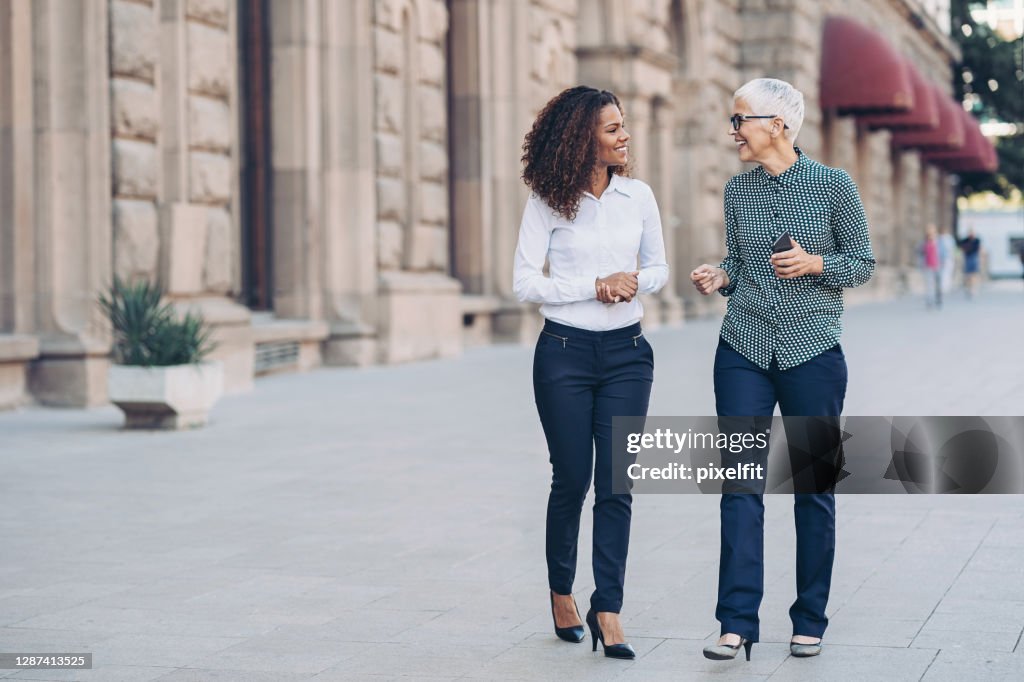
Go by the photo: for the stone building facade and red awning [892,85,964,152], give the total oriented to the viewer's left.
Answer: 0

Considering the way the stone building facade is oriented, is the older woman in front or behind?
in front

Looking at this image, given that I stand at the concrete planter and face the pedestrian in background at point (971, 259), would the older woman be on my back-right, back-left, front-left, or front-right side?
back-right

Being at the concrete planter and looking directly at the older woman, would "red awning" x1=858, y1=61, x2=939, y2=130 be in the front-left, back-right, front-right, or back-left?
back-left

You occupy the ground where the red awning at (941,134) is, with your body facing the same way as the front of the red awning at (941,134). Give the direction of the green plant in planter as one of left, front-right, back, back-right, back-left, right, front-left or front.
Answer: front-right

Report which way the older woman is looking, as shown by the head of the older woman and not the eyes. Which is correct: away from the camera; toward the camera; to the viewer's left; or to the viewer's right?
to the viewer's left

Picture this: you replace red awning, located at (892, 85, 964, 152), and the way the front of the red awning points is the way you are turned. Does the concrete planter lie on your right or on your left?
on your right

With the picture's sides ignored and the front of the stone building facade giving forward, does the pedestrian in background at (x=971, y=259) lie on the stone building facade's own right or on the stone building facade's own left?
on the stone building facade's own left

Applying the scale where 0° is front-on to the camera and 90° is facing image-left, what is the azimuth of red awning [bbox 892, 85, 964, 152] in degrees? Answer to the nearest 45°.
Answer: approximately 315°
